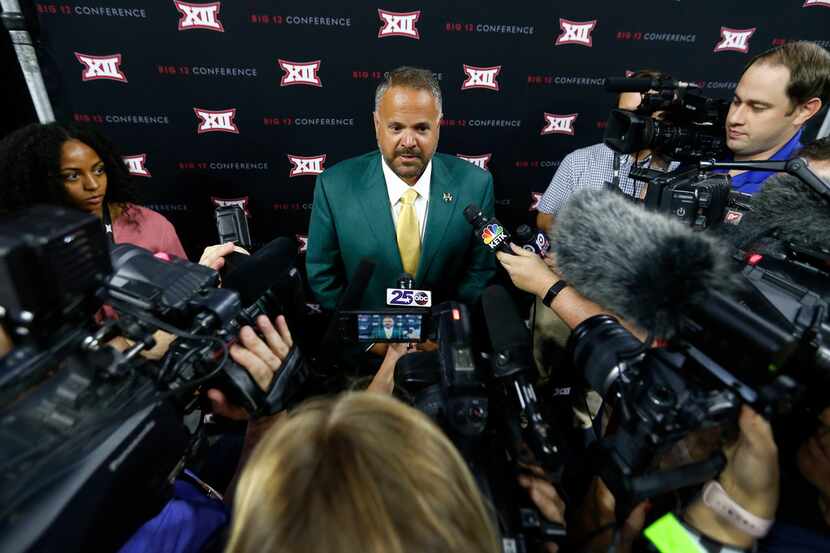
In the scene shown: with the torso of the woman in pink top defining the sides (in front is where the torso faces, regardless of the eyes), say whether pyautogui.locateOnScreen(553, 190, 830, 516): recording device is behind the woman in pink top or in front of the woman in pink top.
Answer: in front

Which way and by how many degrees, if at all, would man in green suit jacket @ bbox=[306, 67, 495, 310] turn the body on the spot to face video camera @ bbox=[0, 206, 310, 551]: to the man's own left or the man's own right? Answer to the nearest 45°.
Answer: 0° — they already face it

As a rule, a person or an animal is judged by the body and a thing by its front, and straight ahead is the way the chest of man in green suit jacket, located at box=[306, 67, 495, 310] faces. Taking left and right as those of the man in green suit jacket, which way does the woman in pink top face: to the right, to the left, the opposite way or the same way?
to the left

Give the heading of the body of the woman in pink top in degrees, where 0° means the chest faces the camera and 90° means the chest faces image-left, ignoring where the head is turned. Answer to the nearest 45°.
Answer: approximately 315°

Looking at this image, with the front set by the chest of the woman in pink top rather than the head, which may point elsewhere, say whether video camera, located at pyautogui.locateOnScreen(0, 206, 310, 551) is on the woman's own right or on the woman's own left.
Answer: on the woman's own right

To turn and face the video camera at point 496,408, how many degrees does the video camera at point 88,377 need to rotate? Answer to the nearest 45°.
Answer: approximately 45° to its right

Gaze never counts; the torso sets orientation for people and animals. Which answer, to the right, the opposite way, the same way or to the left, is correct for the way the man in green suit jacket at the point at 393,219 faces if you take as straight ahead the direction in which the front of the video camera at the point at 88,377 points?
the opposite way

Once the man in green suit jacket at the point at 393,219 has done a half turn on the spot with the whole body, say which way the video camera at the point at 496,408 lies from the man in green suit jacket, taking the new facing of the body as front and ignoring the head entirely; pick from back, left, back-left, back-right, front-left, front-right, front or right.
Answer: back

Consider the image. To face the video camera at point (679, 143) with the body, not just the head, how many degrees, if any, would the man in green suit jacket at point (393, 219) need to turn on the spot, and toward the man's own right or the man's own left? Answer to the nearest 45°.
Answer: approximately 45° to the man's own left

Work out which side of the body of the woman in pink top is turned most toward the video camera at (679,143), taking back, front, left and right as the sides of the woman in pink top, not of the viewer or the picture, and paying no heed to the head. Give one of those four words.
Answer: front

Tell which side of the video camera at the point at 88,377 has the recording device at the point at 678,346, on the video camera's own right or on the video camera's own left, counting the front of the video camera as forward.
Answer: on the video camera's own right

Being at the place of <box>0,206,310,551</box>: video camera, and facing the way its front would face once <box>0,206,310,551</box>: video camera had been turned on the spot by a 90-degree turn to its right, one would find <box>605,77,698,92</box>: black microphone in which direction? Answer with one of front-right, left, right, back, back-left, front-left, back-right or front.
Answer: front-left

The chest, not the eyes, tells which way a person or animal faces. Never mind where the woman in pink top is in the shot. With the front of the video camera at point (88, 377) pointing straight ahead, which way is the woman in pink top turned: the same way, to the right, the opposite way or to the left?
to the right

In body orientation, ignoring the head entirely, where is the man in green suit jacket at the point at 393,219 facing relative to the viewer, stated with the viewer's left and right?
facing the viewer

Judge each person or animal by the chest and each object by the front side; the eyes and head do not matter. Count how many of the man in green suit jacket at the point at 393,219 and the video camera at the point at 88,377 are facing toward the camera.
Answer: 1
